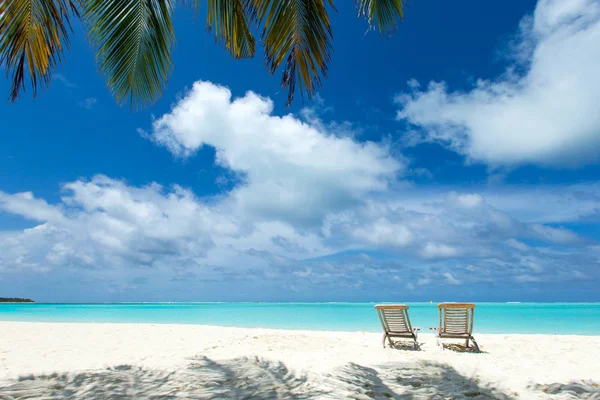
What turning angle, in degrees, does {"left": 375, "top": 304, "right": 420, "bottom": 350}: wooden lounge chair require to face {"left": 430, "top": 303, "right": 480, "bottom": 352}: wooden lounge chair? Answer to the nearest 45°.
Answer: approximately 45° to its right

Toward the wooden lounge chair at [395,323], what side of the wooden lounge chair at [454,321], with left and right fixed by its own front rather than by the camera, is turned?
left

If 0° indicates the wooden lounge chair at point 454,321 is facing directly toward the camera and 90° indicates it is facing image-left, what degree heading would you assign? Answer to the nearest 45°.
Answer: approximately 180°

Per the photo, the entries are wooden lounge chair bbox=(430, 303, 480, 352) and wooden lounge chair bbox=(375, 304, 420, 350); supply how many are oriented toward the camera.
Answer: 0

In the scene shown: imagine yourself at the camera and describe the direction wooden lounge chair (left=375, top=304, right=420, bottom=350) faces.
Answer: facing away from the viewer and to the right of the viewer
